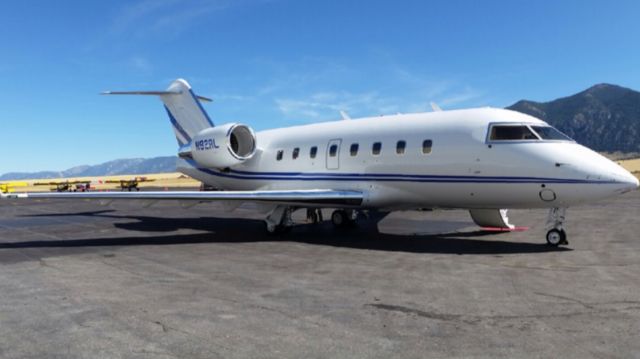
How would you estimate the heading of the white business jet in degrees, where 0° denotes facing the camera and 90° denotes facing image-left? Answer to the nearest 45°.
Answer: approximately 315°
